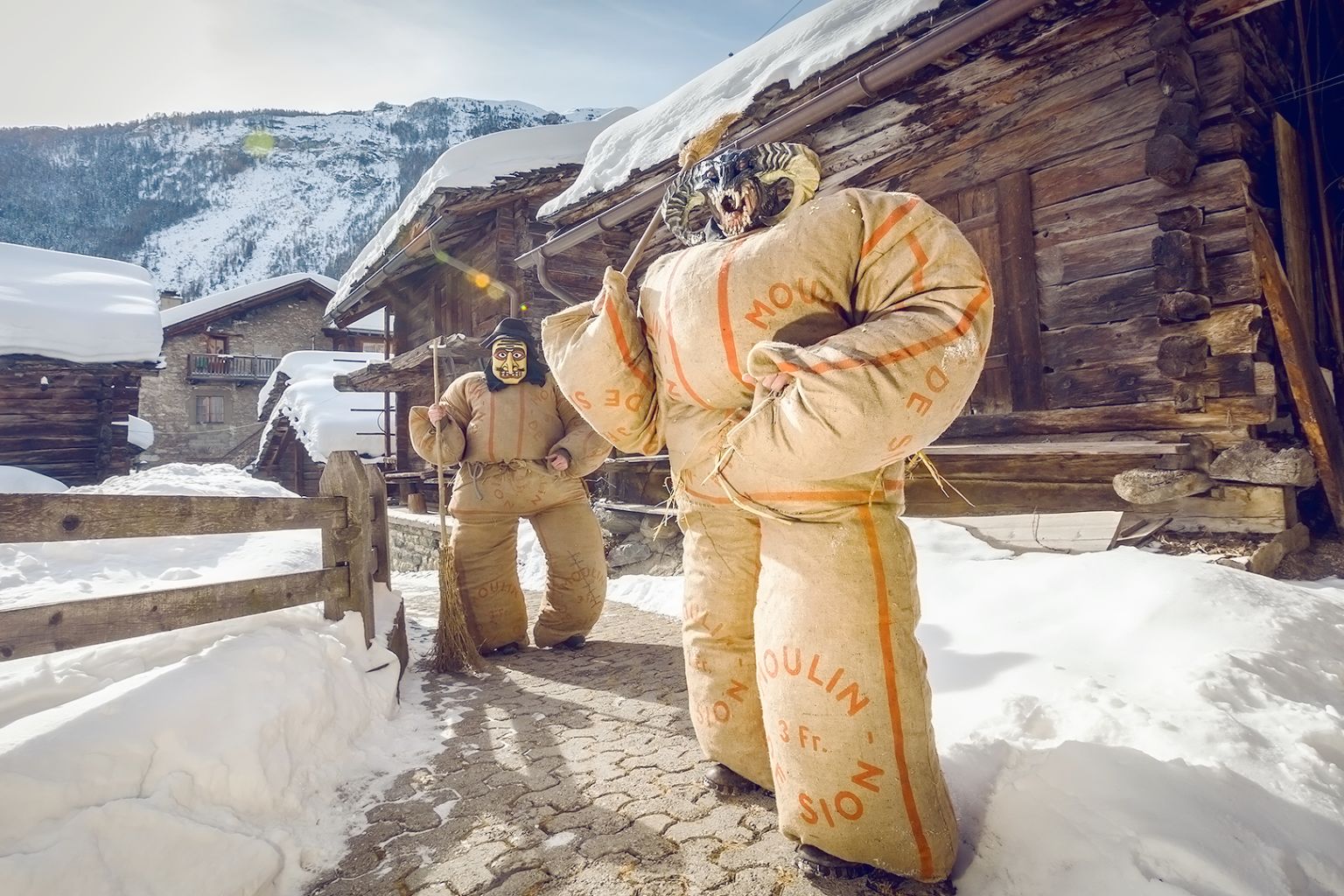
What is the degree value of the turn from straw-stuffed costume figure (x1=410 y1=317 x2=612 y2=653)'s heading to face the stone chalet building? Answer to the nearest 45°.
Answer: approximately 180°

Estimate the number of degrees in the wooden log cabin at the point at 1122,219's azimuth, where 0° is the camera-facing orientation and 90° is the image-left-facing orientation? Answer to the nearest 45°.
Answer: approximately 45°

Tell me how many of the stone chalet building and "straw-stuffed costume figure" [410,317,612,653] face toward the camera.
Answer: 2

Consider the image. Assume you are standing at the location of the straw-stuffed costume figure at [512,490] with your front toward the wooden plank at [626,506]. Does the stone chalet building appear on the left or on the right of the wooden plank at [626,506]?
left

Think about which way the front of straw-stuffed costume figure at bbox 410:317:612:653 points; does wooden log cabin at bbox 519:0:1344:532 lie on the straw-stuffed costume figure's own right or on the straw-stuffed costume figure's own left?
on the straw-stuffed costume figure's own left

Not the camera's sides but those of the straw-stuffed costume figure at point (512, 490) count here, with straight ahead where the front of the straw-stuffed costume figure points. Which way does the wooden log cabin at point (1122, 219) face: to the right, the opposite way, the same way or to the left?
to the right

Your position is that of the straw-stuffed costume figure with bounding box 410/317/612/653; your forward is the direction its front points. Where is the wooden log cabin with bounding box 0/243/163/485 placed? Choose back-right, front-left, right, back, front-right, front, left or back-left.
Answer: back-right

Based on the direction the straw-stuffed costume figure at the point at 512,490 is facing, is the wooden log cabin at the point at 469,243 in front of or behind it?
behind
